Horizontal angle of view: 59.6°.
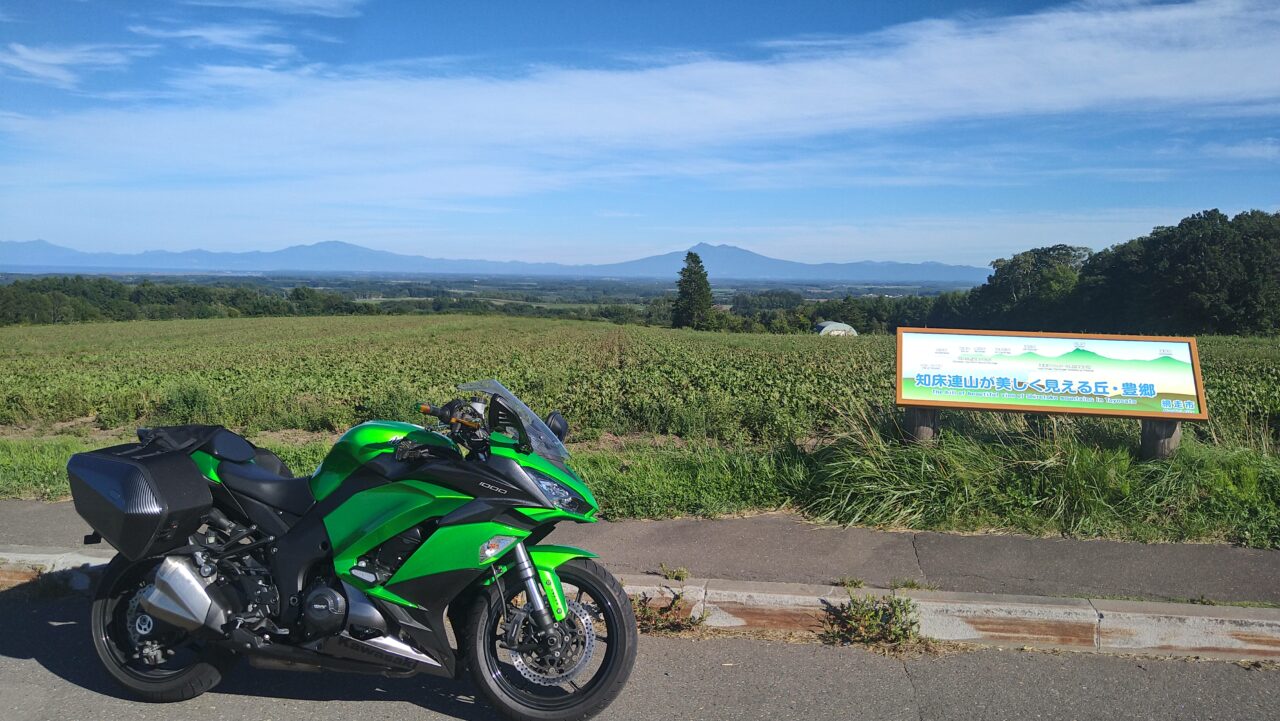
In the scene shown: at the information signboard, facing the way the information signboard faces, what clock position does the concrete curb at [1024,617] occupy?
The concrete curb is roughly at 12 o'clock from the information signboard.

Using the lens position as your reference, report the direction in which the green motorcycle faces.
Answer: facing to the right of the viewer

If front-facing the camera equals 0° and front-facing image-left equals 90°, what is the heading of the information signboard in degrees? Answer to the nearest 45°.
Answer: approximately 0°

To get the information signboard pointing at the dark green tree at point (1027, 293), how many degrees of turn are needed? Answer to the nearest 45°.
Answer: approximately 180°

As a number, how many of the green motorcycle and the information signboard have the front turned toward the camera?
1
